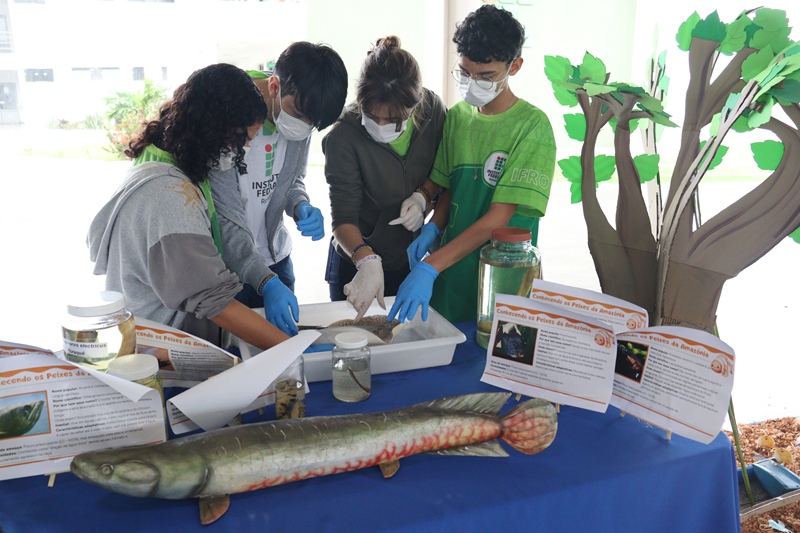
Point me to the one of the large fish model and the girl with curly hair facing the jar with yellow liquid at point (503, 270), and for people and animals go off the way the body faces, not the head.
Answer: the girl with curly hair

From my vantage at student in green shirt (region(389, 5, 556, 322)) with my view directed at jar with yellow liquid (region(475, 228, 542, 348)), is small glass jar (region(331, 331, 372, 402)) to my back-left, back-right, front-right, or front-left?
front-right

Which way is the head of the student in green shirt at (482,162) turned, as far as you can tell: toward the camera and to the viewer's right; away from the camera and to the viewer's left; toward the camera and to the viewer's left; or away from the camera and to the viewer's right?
toward the camera and to the viewer's left

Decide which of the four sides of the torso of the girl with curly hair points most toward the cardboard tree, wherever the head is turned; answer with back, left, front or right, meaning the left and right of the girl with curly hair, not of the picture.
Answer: front

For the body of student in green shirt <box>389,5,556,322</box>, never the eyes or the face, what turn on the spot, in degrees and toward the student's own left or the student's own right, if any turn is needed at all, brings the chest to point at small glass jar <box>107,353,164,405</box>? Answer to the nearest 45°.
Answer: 0° — they already face it

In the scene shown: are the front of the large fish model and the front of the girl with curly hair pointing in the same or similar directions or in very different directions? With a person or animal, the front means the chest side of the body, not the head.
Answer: very different directions

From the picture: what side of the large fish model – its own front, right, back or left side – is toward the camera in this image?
left

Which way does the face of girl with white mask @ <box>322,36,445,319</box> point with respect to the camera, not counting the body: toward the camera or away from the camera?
toward the camera

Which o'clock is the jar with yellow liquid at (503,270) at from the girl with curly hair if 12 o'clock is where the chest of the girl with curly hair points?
The jar with yellow liquid is roughly at 12 o'clock from the girl with curly hair.

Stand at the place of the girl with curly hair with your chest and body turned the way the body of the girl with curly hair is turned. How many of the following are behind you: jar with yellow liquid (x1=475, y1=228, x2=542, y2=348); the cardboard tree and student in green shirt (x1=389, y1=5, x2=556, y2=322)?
0

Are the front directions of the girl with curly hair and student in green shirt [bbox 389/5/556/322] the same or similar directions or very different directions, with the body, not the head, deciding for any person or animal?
very different directions

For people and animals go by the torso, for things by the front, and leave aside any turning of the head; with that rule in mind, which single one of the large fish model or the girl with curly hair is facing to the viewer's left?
the large fish model

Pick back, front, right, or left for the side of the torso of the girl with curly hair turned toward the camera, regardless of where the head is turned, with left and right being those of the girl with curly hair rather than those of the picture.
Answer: right

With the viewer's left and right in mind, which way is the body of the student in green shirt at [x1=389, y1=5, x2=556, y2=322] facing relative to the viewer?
facing the viewer and to the left of the viewer
